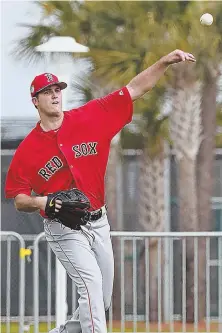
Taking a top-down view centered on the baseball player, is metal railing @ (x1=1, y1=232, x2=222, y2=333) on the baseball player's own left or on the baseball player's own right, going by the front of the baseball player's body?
on the baseball player's own left

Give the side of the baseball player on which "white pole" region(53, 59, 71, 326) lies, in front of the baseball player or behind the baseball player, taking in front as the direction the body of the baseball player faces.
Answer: behind

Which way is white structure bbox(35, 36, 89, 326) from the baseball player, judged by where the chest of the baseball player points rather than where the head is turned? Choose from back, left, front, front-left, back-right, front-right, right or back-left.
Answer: back-left

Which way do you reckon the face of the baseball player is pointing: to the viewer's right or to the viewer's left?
to the viewer's right

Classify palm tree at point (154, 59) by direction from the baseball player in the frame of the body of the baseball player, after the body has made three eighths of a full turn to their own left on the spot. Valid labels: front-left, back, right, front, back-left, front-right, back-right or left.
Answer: front

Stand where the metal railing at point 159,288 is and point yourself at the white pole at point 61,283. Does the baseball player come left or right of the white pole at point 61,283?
left

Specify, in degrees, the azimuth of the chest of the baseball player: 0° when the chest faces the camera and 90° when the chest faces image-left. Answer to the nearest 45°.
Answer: approximately 315°
